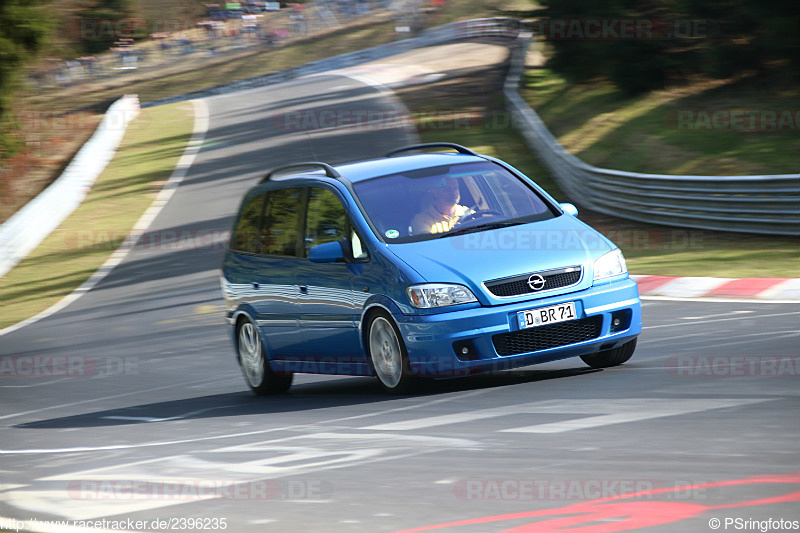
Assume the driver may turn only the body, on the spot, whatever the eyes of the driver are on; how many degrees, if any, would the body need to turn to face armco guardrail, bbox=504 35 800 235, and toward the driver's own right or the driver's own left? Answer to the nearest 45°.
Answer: approximately 135° to the driver's own left

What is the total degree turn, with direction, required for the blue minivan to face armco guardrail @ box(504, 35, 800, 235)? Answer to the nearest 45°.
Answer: approximately 90° to its left

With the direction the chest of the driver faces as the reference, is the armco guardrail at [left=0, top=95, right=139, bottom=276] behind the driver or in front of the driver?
behind

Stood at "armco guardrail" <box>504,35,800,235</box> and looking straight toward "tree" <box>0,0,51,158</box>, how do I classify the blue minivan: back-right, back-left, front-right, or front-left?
back-left

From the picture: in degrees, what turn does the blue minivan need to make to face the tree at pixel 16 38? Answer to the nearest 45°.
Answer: approximately 135° to its left
